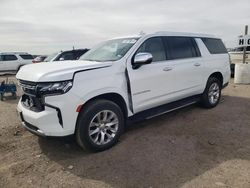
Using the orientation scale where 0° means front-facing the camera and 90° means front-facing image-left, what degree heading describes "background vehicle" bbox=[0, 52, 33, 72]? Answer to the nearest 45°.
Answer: approximately 90°

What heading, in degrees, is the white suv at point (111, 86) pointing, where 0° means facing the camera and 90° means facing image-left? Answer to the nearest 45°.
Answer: approximately 45°

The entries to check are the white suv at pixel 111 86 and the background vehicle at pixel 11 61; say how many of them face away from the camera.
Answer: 0

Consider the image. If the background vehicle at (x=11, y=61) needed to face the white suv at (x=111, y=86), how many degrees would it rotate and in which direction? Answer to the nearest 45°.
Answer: approximately 90° to its left

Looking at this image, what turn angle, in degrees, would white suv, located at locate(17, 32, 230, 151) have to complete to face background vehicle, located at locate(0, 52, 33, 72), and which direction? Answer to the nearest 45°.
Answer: approximately 90° to its right
